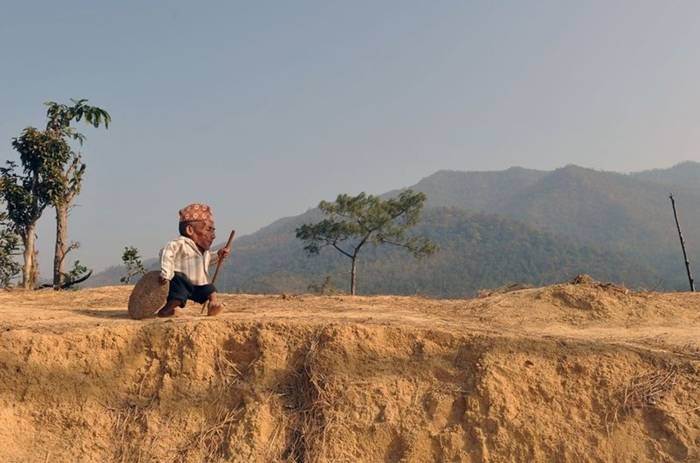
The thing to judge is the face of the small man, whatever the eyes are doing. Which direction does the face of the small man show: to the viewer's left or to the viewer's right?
to the viewer's right

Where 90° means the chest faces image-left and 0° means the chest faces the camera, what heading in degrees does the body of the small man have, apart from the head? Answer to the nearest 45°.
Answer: approximately 270°
